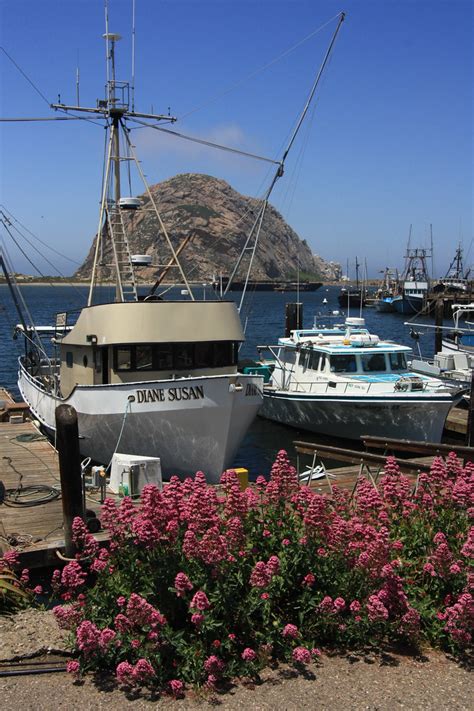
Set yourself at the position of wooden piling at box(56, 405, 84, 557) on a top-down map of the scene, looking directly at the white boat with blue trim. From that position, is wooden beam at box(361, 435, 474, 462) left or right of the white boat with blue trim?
right

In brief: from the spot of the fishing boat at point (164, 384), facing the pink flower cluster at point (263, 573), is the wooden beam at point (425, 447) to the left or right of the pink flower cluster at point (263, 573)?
left

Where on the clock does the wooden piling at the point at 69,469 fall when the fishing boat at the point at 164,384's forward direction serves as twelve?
The wooden piling is roughly at 2 o'clock from the fishing boat.

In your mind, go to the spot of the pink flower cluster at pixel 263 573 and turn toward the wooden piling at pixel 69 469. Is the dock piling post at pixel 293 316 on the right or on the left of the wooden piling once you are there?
right

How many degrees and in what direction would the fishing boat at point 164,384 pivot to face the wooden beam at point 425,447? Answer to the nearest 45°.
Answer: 0° — it already faces it

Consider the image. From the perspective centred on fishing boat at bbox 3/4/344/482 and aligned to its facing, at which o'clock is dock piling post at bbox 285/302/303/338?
The dock piling post is roughly at 8 o'clock from the fishing boat.

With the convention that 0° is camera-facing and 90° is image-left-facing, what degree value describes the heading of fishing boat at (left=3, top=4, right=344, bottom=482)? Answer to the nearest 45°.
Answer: approximately 315°
